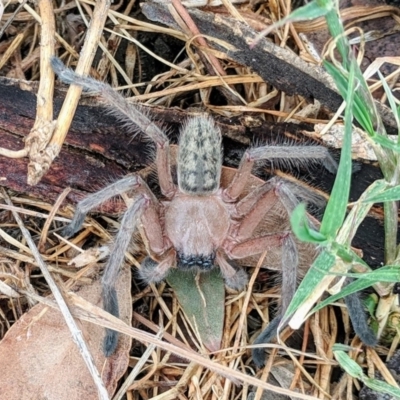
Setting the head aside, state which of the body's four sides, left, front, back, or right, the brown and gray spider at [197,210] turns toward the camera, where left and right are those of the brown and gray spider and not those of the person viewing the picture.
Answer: front

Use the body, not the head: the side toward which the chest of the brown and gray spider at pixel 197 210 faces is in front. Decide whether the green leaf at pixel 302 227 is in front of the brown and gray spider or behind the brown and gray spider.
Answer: in front

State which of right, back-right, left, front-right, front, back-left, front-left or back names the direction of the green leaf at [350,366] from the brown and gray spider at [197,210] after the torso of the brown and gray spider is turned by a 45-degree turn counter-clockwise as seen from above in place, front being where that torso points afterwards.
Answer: front

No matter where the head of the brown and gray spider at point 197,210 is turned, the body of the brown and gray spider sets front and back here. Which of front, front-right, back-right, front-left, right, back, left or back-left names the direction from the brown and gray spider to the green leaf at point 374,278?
front-left

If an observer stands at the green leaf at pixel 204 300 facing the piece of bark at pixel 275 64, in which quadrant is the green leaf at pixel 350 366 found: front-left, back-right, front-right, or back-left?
back-right
